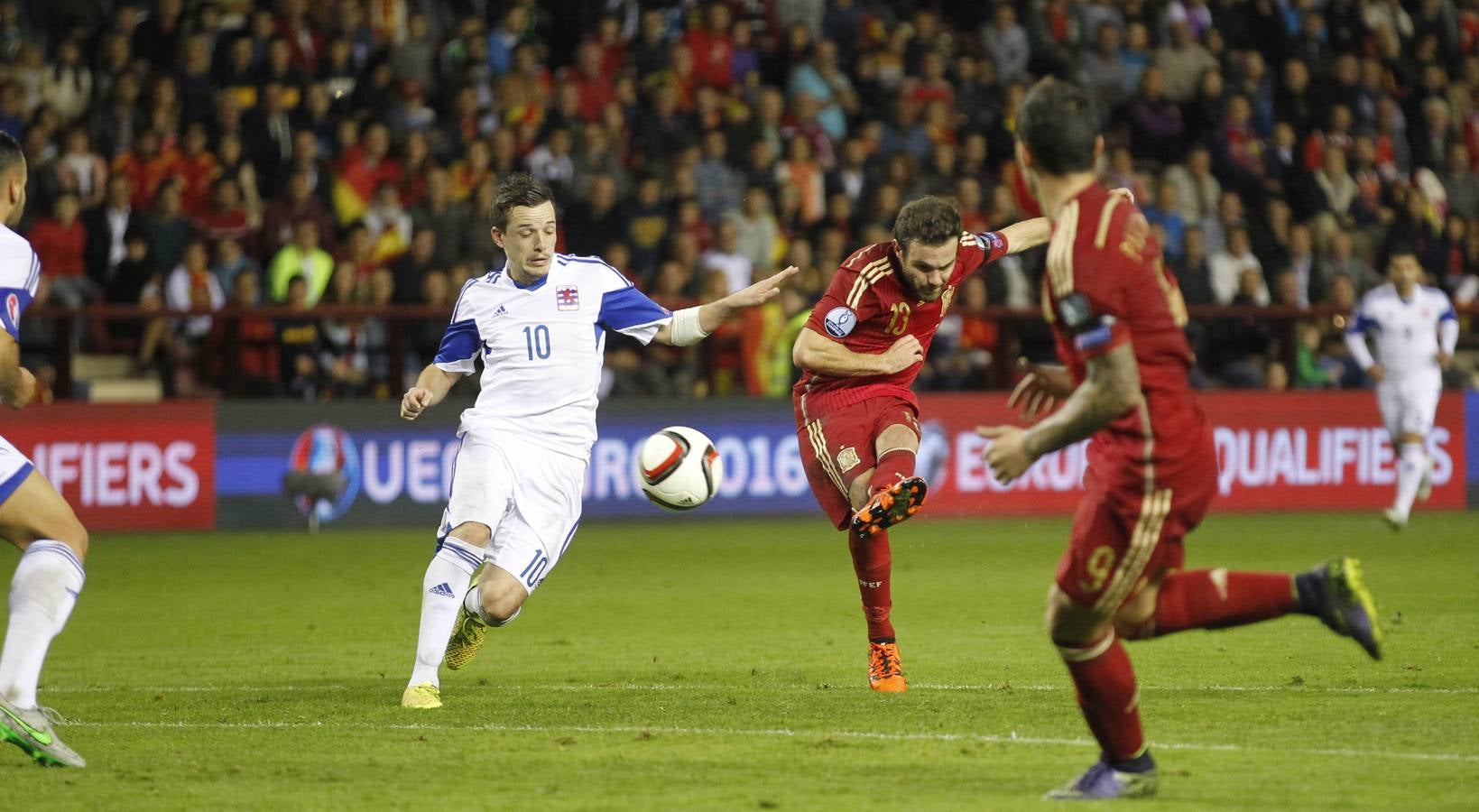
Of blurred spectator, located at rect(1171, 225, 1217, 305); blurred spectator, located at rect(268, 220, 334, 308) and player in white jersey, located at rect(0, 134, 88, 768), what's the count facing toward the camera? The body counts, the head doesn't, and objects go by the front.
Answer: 2

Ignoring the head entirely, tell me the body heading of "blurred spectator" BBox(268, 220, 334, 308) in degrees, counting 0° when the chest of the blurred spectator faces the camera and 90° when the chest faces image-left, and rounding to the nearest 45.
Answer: approximately 0°

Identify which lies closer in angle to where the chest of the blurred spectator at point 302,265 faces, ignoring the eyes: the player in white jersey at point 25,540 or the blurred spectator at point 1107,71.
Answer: the player in white jersey

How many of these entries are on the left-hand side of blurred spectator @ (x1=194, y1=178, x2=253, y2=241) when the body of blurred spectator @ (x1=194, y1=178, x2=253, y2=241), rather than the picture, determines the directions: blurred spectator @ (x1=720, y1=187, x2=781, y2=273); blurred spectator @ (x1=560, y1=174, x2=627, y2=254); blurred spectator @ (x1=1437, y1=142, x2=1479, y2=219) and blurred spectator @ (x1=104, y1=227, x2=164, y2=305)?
3

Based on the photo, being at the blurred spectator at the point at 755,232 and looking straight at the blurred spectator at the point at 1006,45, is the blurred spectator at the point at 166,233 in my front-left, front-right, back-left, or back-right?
back-left

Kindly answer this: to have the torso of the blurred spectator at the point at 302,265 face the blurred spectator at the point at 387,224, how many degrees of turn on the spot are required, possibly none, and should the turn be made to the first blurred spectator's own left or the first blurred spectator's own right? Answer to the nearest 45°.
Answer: approximately 135° to the first blurred spectator's own left
